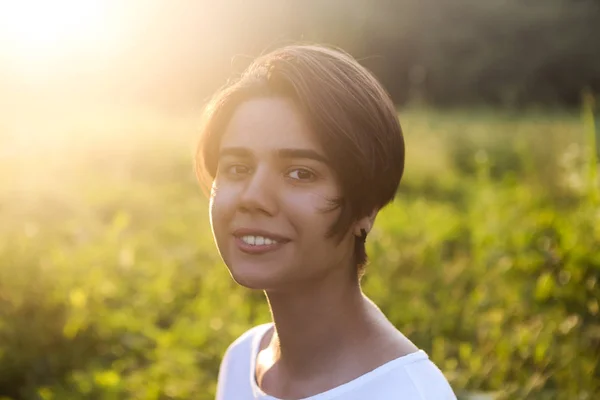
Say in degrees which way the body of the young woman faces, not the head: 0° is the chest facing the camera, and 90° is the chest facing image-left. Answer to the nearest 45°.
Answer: approximately 45°

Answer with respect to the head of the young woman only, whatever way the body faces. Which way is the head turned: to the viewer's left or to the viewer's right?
to the viewer's left
